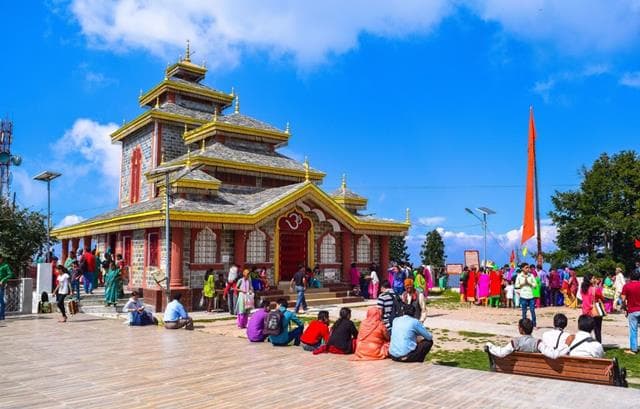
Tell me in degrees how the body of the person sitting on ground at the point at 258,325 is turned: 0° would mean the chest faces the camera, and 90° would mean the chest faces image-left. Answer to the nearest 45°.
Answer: approximately 225°

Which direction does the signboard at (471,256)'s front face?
toward the camera

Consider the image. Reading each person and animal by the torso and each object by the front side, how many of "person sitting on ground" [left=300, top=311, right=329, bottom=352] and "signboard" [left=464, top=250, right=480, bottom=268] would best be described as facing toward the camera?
1

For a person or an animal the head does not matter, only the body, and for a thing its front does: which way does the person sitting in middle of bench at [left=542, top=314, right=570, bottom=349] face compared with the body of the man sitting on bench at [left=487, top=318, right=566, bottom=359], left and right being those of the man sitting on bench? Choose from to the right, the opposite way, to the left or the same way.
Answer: the same way

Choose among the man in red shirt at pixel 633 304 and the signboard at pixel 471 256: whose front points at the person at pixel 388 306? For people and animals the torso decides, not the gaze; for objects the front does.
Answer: the signboard

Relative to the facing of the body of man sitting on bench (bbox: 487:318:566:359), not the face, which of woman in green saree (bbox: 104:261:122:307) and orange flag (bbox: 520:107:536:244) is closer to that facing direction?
the orange flag

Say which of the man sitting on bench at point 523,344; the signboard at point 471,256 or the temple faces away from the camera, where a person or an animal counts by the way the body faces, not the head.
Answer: the man sitting on bench

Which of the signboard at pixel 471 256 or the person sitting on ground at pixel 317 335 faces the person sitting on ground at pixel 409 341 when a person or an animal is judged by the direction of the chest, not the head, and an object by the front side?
the signboard

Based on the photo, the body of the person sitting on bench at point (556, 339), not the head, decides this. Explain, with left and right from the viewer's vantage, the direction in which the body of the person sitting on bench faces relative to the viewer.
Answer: facing away from the viewer

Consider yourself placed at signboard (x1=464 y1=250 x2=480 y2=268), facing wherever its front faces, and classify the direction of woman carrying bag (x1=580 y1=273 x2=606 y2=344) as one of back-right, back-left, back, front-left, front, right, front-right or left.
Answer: front

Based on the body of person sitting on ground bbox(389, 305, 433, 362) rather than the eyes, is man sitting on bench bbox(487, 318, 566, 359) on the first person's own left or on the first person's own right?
on the first person's own right

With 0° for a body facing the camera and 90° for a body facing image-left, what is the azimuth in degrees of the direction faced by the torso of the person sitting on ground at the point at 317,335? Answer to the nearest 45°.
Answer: approximately 225°

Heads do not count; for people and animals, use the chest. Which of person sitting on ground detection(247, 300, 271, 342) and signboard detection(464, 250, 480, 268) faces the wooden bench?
the signboard

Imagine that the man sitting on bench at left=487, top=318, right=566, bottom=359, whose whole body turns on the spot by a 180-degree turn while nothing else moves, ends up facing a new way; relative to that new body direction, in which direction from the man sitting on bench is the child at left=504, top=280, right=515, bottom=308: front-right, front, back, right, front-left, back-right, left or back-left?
back
